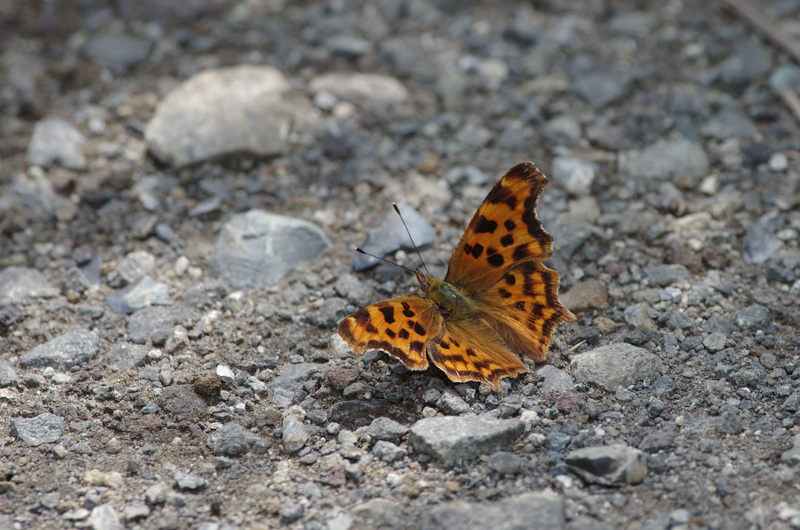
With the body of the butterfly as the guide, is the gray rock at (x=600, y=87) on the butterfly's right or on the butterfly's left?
on the butterfly's right

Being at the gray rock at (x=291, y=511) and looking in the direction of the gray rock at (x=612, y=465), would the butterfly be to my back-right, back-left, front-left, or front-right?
front-left

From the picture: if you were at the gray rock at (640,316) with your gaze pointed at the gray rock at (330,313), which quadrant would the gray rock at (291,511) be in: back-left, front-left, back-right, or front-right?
front-left

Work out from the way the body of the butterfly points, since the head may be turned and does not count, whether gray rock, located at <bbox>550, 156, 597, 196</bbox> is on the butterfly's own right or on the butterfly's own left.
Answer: on the butterfly's own right

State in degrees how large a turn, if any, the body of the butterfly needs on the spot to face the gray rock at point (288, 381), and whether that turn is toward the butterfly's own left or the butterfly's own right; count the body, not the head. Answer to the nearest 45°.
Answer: approximately 45° to the butterfly's own left

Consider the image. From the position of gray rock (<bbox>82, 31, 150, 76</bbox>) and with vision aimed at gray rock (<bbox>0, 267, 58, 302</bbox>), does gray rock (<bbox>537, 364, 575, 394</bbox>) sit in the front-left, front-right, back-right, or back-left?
front-left

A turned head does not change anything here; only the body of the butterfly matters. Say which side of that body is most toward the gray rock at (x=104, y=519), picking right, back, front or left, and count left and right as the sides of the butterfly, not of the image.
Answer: left

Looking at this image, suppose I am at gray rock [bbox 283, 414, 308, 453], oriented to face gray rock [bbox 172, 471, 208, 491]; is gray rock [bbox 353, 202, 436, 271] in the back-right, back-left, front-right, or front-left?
back-right

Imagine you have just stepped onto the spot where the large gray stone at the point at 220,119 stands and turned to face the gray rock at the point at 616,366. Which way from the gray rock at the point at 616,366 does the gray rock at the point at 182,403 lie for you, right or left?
right

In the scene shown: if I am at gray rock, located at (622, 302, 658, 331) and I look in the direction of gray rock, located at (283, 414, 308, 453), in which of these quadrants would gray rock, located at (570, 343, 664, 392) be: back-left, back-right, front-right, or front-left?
front-left

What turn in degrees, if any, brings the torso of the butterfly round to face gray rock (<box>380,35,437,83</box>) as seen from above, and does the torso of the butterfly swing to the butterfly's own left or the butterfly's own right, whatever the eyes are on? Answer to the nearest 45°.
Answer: approximately 45° to the butterfly's own right

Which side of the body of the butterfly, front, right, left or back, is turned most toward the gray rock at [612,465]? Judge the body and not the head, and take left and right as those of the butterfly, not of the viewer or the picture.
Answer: back

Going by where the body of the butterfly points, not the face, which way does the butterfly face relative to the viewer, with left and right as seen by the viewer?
facing away from the viewer and to the left of the viewer

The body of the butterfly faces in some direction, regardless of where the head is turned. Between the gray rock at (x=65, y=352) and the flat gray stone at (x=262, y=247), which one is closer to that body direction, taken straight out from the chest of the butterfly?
the flat gray stone

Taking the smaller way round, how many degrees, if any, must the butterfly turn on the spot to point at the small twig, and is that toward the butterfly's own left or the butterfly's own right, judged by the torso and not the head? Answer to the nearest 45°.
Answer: approximately 90° to the butterfly's own right

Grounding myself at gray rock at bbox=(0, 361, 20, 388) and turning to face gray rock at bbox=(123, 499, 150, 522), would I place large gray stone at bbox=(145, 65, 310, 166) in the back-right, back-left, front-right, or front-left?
back-left

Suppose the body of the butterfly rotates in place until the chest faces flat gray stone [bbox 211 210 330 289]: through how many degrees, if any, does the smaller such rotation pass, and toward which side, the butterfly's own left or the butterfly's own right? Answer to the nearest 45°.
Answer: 0° — it already faces it
